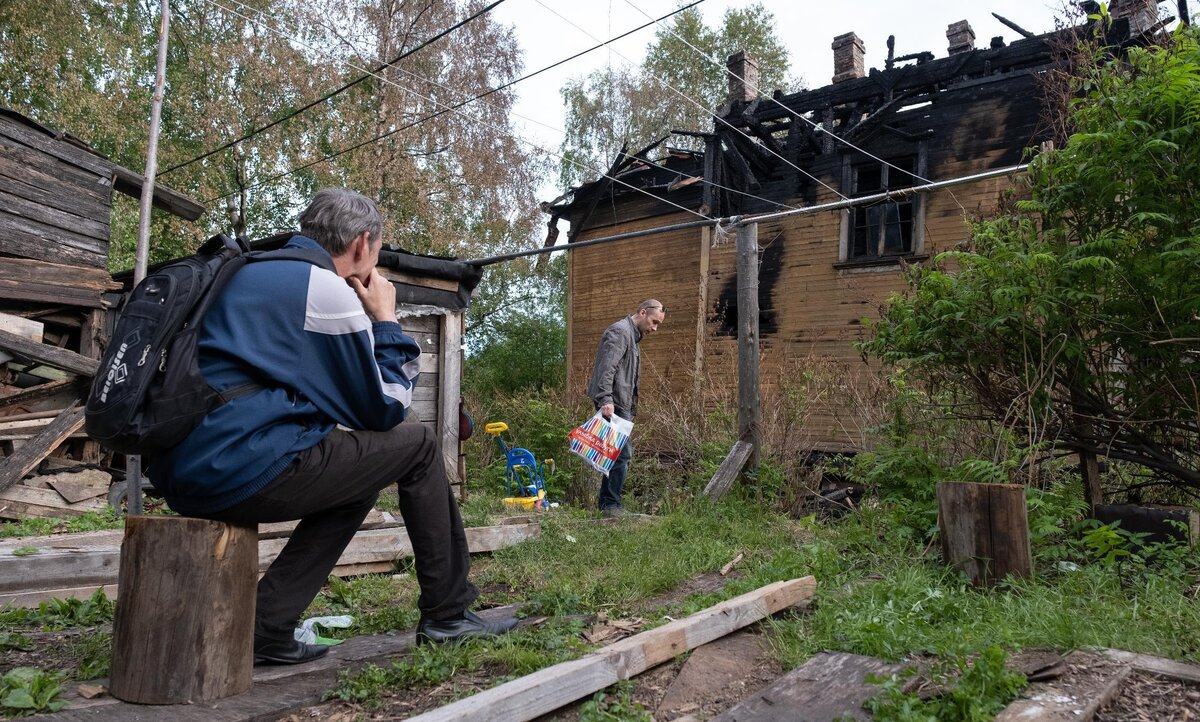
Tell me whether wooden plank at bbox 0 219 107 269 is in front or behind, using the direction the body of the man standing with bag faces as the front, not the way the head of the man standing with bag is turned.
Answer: behind

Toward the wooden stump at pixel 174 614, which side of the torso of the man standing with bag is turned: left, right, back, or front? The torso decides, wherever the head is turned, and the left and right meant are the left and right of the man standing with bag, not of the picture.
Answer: right

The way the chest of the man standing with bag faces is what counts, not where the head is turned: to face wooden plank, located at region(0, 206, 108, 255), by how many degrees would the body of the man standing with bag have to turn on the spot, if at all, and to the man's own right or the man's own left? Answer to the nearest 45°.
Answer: approximately 180°

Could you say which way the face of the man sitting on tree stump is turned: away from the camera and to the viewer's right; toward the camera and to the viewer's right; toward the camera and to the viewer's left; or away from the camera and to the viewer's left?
away from the camera and to the viewer's right

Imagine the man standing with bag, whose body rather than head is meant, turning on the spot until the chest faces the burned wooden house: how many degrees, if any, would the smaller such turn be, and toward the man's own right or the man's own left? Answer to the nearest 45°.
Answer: approximately 45° to the man's own left

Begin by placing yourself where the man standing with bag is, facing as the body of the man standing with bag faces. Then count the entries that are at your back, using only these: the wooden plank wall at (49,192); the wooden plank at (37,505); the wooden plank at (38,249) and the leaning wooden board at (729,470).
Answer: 3

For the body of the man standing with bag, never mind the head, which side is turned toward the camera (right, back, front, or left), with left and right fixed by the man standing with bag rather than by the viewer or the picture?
right

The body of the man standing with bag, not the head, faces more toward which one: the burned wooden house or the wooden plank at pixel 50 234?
the burned wooden house
